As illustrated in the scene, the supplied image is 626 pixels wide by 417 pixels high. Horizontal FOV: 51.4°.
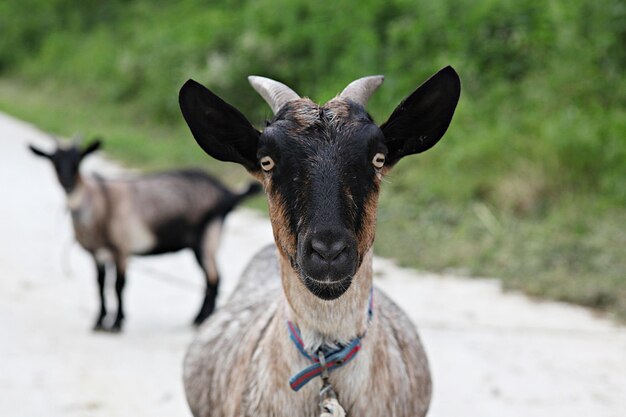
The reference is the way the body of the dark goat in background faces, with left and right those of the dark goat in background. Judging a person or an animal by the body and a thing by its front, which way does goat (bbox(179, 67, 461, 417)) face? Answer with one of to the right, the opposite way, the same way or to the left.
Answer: to the left

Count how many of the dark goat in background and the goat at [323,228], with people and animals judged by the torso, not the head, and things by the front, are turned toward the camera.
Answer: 1

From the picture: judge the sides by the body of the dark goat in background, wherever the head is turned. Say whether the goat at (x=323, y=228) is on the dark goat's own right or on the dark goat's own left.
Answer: on the dark goat's own left

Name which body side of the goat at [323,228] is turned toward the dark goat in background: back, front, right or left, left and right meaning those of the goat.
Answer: back

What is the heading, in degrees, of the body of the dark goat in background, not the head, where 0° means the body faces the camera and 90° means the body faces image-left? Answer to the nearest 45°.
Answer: approximately 90°

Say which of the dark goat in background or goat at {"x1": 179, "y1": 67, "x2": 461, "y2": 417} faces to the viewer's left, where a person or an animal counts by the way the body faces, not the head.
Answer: the dark goat in background
